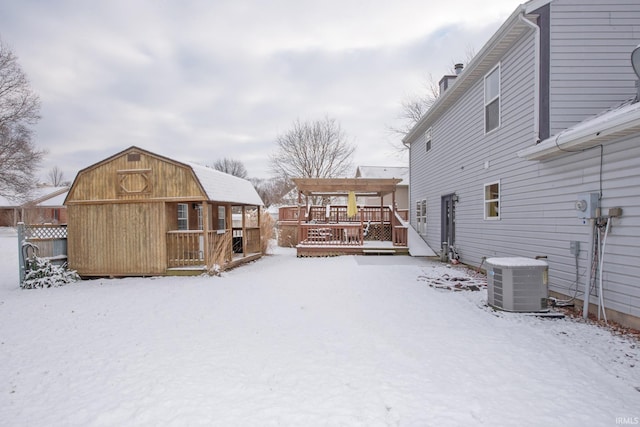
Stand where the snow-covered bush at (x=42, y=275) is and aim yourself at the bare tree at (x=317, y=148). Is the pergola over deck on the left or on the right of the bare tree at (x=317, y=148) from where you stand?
right

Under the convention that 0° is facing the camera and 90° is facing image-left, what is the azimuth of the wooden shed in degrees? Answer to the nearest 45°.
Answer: approximately 315°

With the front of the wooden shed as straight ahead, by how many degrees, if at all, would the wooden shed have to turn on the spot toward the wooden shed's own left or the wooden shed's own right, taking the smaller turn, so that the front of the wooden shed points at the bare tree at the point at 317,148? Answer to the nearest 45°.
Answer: approximately 90° to the wooden shed's own left

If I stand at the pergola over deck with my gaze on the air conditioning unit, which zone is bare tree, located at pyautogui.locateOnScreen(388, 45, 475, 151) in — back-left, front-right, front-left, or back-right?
back-left

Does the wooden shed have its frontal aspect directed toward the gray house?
yes
